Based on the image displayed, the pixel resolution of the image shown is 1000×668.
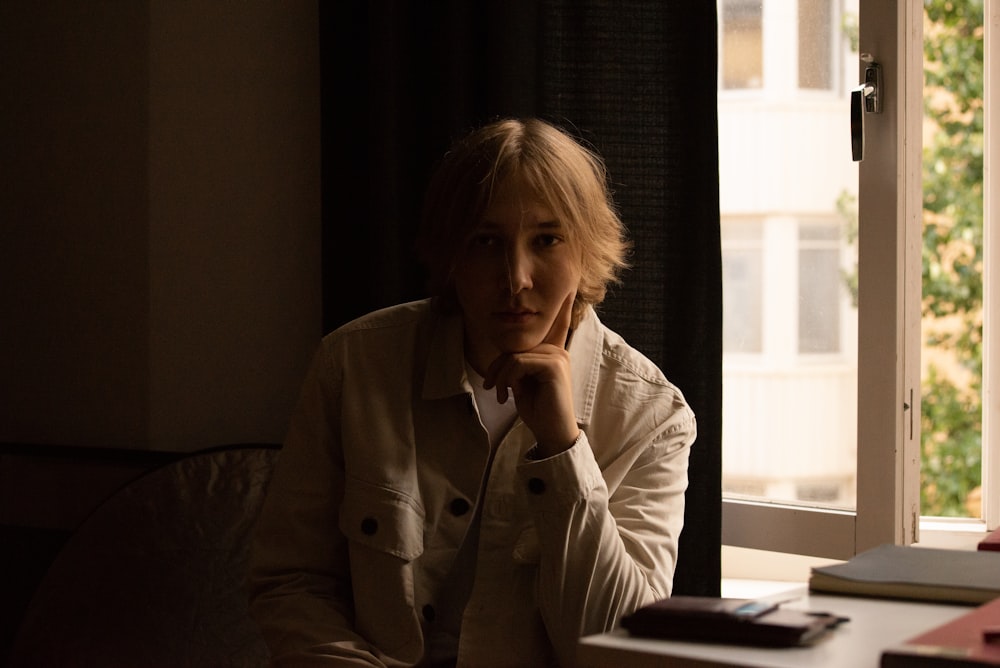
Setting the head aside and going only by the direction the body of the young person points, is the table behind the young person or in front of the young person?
in front

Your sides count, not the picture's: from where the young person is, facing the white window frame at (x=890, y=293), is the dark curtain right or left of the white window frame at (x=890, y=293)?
left

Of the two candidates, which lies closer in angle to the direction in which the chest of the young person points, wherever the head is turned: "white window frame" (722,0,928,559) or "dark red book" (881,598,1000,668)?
the dark red book

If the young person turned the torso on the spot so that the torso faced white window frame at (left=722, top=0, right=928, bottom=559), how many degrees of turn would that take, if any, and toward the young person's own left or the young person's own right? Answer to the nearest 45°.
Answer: approximately 135° to the young person's own left

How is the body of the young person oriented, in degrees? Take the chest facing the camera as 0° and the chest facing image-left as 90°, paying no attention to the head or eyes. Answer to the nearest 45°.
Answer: approximately 0°

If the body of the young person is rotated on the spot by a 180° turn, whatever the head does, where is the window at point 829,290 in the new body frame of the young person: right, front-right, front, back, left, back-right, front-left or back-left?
front-right
